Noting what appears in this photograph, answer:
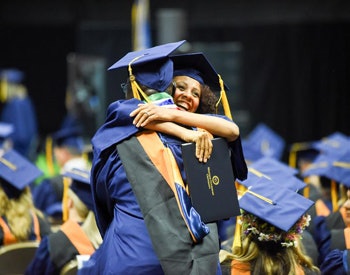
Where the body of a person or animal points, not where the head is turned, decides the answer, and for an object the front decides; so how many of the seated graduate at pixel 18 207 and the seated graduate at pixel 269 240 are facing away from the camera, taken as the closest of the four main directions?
2

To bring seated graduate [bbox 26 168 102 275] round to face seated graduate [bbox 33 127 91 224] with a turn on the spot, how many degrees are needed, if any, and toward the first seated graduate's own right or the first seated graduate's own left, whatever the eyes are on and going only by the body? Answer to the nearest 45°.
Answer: approximately 45° to the first seated graduate's own right

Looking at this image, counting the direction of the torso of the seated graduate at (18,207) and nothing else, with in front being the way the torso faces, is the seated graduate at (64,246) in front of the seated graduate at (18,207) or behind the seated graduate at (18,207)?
behind

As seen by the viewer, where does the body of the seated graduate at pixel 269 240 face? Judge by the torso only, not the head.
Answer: away from the camera

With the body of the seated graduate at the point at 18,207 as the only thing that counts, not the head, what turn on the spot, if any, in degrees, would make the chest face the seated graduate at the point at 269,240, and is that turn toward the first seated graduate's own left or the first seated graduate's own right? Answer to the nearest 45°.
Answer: approximately 135° to the first seated graduate's own right

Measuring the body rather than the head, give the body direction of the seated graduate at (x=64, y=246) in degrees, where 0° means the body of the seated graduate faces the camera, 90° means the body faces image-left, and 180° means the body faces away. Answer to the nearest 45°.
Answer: approximately 135°

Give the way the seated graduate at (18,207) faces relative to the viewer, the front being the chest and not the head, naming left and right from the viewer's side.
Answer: facing away from the viewer

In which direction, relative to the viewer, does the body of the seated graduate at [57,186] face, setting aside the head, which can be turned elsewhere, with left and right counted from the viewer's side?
facing away from the viewer and to the left of the viewer

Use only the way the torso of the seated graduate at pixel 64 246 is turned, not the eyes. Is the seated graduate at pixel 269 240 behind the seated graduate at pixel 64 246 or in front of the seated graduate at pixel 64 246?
behind

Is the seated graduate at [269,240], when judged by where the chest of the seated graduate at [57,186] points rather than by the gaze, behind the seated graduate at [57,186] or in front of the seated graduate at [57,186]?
behind

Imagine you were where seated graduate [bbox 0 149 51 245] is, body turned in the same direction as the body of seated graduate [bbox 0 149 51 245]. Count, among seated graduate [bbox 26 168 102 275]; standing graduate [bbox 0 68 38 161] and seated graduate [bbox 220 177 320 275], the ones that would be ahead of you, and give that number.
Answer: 1

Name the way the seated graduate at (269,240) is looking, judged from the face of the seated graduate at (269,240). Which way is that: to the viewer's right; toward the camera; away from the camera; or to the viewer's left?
away from the camera

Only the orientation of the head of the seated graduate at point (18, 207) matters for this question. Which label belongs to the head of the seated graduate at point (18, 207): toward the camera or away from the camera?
away from the camera
